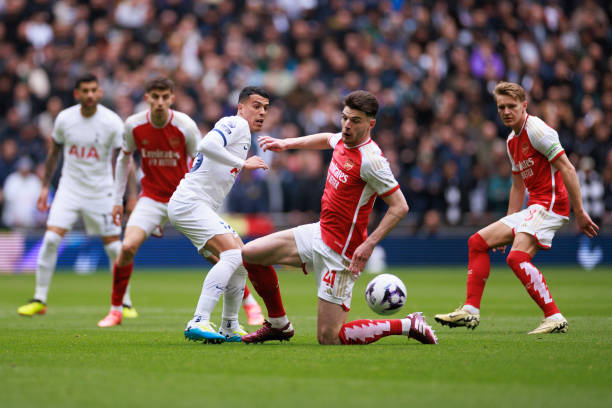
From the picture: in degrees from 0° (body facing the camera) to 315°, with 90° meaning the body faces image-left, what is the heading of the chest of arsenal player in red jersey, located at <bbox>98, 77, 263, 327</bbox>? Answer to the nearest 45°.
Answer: approximately 0°

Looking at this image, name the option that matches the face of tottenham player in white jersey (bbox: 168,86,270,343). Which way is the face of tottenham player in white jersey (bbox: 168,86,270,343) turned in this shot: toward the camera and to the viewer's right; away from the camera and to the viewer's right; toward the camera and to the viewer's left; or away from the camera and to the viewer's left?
toward the camera and to the viewer's right

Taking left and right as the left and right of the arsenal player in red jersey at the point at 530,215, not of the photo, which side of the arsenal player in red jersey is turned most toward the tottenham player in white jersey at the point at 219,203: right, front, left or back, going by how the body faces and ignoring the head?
front

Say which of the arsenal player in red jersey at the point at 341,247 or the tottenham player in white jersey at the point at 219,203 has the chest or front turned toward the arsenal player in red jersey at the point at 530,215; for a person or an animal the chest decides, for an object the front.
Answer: the tottenham player in white jersey

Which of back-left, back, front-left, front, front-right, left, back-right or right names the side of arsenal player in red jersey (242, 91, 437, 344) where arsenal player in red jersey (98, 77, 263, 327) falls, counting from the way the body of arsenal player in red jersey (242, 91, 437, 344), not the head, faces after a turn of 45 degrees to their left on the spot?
back-right
